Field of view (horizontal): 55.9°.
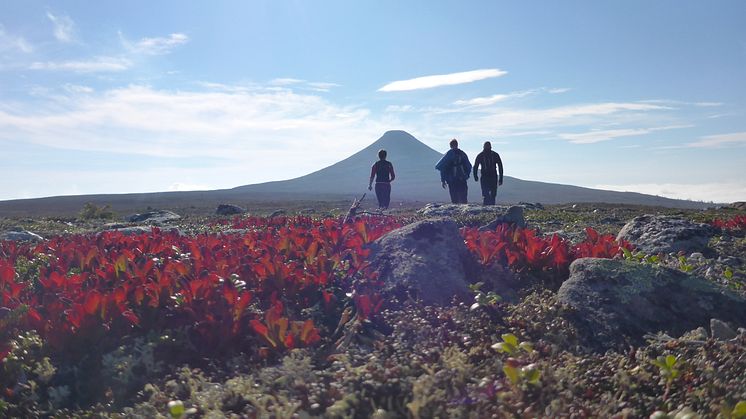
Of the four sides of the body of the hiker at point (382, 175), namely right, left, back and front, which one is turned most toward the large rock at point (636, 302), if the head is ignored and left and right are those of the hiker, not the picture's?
back

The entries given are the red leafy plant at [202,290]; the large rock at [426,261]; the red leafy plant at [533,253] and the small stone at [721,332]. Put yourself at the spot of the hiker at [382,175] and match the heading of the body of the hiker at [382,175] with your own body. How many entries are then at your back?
4

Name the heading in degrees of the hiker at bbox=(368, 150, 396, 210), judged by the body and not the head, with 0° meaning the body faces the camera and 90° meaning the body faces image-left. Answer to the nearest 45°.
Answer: approximately 180°

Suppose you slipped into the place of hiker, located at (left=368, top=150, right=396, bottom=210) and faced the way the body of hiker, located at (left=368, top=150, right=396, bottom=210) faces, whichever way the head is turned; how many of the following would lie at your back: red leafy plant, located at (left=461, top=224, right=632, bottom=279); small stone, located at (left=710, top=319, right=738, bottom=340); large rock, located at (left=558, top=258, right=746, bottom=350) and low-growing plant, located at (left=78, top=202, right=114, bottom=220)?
3

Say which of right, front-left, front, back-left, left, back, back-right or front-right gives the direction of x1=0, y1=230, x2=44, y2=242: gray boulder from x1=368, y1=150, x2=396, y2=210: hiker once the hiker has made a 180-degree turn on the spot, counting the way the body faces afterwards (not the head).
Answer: front-right

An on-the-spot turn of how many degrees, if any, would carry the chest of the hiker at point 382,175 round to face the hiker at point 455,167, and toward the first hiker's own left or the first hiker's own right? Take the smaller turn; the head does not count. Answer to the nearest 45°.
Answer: approximately 135° to the first hiker's own right

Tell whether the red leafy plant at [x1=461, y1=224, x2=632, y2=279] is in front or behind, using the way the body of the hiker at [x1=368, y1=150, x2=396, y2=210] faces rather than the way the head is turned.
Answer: behind

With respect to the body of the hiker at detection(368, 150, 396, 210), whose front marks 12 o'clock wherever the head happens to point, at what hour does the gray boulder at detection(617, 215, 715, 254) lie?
The gray boulder is roughly at 5 o'clock from the hiker.

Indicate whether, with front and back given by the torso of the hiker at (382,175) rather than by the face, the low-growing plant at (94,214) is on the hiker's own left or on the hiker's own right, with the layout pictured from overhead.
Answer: on the hiker's own left

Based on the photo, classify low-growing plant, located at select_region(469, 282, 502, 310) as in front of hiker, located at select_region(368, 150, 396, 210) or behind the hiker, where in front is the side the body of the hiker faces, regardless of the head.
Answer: behind

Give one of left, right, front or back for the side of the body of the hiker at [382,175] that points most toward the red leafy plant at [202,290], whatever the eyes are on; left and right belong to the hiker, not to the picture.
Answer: back

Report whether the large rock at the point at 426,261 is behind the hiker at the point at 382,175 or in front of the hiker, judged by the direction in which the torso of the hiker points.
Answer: behind
